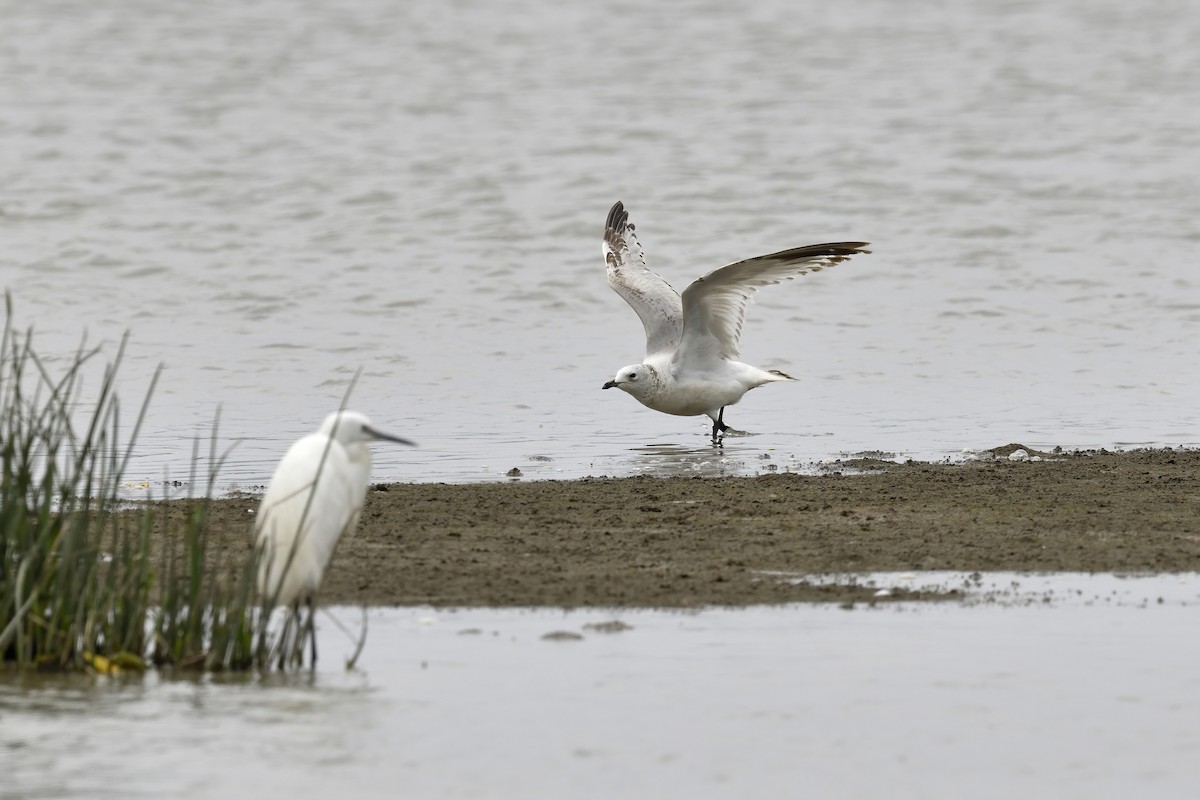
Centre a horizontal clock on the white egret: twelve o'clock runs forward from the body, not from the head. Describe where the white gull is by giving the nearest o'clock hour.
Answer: The white gull is roughly at 10 o'clock from the white egret.

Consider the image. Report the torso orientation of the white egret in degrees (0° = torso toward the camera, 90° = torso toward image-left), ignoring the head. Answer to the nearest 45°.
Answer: approximately 270°
